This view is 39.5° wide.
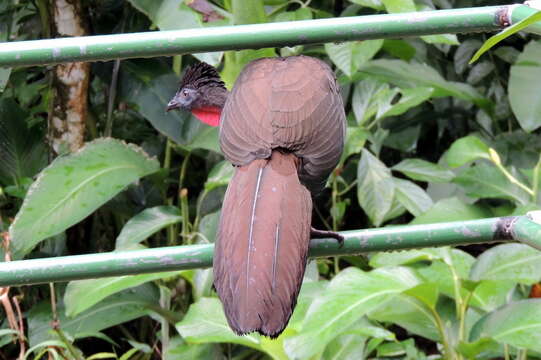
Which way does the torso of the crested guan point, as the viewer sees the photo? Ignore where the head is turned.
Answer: away from the camera

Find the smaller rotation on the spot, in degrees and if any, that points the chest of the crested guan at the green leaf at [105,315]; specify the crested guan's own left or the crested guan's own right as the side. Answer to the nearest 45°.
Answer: approximately 45° to the crested guan's own left

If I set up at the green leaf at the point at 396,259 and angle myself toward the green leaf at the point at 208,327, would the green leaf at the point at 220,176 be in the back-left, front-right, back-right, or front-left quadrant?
front-right

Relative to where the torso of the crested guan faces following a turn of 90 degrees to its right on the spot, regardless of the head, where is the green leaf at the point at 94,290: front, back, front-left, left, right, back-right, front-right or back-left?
back-left

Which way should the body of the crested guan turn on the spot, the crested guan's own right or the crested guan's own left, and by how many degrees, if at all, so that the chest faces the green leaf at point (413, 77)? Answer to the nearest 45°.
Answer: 0° — it already faces it

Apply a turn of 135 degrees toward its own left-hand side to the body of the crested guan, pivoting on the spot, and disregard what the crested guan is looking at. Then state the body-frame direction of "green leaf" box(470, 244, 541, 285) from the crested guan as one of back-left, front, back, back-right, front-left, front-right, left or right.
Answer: back

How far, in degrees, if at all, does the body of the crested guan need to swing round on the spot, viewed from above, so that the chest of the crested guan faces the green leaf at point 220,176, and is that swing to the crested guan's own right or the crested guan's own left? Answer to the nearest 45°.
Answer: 0° — it already faces it

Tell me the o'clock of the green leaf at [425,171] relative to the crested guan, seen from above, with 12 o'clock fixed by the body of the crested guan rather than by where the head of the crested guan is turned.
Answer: The green leaf is roughly at 1 o'clock from the crested guan.

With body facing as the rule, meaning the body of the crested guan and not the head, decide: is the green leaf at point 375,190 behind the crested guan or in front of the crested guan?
in front

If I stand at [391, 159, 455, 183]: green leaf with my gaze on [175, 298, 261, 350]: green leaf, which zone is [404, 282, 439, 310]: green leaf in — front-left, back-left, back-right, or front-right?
front-left

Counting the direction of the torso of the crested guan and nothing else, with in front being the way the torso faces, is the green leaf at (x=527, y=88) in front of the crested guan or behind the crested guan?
in front

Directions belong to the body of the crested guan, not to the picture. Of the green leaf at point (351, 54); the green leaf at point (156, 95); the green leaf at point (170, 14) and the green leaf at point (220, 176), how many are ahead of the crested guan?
4

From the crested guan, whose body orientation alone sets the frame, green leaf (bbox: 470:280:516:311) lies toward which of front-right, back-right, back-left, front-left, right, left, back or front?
front-right

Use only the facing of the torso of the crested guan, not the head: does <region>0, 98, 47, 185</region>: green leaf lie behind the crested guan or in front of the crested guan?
in front

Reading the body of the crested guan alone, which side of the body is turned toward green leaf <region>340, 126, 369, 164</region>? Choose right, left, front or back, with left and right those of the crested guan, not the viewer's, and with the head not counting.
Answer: front
